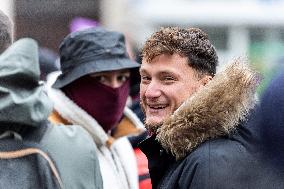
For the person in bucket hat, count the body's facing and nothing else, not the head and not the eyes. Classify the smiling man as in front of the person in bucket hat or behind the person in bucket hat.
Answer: in front

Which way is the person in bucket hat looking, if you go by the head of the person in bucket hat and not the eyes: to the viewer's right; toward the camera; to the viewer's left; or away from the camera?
toward the camera

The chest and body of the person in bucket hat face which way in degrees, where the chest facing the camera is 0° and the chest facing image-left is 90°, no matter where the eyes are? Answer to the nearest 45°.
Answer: approximately 315°

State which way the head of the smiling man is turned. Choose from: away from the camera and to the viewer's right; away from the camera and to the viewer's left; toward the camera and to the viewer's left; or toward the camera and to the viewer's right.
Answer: toward the camera and to the viewer's left

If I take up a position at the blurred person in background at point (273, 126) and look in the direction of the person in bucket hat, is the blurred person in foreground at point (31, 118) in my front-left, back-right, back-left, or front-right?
front-left

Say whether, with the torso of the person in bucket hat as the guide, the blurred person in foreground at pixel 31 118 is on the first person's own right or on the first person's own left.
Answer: on the first person's own right

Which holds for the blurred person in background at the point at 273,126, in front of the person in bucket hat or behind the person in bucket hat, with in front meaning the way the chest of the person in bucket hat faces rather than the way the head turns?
in front
